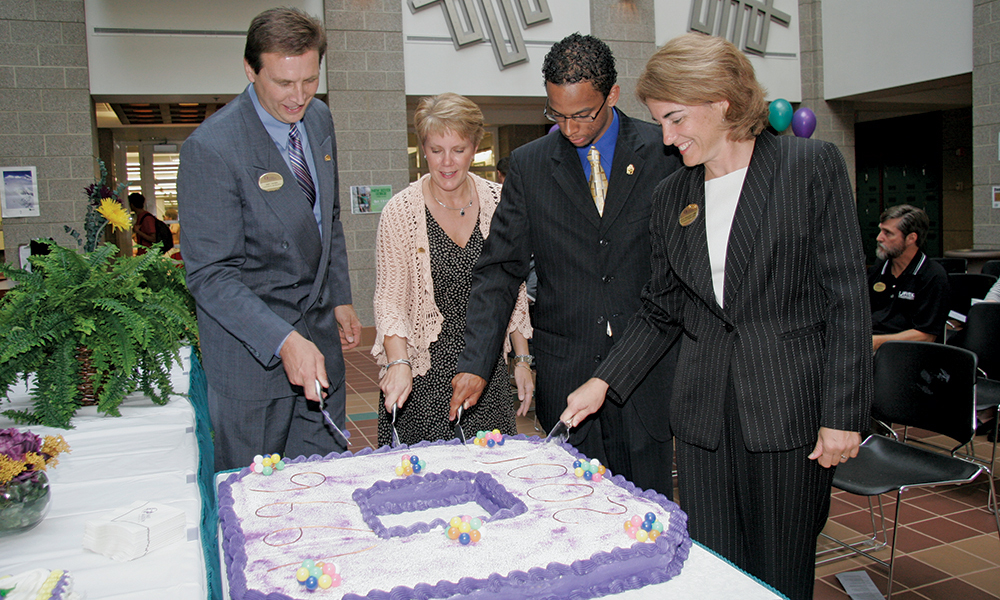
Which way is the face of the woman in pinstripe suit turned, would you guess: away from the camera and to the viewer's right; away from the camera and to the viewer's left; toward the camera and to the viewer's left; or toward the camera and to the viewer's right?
toward the camera and to the viewer's left

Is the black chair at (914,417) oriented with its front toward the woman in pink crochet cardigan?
yes

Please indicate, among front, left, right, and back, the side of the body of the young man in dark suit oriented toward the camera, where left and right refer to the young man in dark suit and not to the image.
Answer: front

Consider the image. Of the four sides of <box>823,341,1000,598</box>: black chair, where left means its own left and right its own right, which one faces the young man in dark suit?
front

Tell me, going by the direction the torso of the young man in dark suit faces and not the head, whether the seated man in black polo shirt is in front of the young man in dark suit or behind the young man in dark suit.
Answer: behind

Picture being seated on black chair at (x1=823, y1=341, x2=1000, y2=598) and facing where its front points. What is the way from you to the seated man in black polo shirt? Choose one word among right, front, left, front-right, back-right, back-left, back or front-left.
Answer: back-right

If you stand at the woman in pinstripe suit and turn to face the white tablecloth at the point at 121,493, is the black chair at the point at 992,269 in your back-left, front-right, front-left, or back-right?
back-right

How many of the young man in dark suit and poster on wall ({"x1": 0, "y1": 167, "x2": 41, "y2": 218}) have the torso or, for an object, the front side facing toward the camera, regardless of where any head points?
2

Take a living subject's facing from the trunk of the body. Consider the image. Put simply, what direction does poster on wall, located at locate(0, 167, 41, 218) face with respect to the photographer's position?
facing the viewer

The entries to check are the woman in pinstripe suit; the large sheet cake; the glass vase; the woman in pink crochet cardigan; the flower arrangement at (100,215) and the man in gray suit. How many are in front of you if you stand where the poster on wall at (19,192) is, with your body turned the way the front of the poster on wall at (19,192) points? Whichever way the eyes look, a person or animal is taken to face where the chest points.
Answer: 6

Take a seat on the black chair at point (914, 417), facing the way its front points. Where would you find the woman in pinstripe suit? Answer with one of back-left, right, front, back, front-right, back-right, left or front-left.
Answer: front-left

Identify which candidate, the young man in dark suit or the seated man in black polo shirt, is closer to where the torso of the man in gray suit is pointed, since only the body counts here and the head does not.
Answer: the young man in dark suit

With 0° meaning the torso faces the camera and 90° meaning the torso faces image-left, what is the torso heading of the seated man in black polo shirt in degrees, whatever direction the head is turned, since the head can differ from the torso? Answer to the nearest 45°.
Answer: approximately 45°

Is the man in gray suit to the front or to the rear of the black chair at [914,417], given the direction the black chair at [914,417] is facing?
to the front

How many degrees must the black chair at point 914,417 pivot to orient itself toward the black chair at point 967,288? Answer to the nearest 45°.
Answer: approximately 135° to its right

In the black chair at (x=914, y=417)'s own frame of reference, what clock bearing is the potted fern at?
The potted fern is roughly at 12 o'clock from the black chair.

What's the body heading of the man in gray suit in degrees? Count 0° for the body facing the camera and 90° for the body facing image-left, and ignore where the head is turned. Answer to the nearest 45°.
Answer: approximately 315°

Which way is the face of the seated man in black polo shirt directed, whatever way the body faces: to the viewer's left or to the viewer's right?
to the viewer's left
